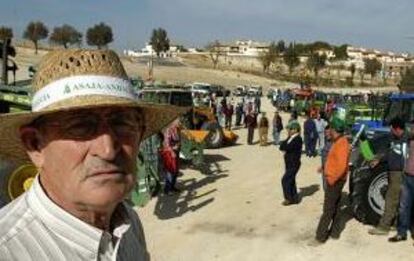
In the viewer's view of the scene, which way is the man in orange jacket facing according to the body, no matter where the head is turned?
to the viewer's left

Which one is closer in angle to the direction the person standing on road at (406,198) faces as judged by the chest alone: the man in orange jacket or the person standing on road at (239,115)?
the man in orange jacket

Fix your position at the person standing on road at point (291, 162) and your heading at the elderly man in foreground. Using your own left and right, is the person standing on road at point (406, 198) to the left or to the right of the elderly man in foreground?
left

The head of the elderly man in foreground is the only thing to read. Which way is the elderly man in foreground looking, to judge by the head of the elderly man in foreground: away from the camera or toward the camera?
toward the camera

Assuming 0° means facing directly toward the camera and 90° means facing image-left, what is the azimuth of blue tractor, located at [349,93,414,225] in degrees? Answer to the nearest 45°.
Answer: approximately 45°

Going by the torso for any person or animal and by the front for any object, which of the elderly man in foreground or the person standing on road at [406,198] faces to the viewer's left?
the person standing on road

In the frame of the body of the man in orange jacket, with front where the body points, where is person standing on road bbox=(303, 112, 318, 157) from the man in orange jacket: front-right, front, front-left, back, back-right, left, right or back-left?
right

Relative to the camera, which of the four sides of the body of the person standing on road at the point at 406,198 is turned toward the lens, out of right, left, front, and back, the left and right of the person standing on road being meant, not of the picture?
left

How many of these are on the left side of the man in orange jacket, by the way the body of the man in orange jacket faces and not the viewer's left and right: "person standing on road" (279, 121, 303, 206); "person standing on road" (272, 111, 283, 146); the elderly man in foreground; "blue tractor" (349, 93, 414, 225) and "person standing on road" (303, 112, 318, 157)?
1

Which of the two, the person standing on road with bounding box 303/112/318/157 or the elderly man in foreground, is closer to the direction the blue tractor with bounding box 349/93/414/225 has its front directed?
the elderly man in foreground

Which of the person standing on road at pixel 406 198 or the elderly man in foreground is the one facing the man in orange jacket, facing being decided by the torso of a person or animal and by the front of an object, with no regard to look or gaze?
the person standing on road

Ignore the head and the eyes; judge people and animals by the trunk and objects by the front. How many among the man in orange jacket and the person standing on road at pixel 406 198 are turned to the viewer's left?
2
